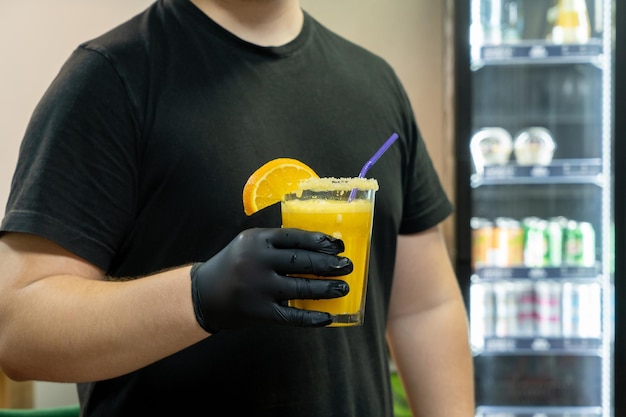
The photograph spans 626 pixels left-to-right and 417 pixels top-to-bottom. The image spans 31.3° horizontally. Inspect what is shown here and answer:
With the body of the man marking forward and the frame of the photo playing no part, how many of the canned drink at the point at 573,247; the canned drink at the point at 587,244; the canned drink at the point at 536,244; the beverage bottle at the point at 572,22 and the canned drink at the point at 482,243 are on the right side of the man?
0

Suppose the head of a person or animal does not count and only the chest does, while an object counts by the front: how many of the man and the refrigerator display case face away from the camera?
0

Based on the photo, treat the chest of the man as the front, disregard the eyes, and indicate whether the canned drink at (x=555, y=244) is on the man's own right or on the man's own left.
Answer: on the man's own left

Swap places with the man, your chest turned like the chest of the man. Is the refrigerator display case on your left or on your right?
on your left

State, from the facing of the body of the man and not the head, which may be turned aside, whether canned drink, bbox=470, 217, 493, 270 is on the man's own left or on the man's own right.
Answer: on the man's own left

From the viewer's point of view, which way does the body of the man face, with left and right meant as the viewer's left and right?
facing the viewer and to the right of the viewer

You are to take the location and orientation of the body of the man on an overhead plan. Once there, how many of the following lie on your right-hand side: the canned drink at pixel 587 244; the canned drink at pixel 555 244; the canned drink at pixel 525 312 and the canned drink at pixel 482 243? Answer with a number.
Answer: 0

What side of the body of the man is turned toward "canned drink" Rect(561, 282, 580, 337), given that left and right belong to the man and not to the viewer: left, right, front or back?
left

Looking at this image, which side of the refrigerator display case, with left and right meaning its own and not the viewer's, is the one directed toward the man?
front

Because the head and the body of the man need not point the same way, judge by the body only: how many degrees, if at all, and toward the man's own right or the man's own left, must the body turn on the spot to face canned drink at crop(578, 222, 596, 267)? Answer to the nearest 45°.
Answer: approximately 90° to the man's own left

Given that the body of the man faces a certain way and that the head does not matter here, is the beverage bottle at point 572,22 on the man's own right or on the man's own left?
on the man's own left

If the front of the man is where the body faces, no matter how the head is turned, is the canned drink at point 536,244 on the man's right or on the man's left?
on the man's left

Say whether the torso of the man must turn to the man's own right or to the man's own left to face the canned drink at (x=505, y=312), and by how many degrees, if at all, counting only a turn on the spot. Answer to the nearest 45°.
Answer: approximately 90° to the man's own left

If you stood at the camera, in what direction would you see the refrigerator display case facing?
facing the viewer
